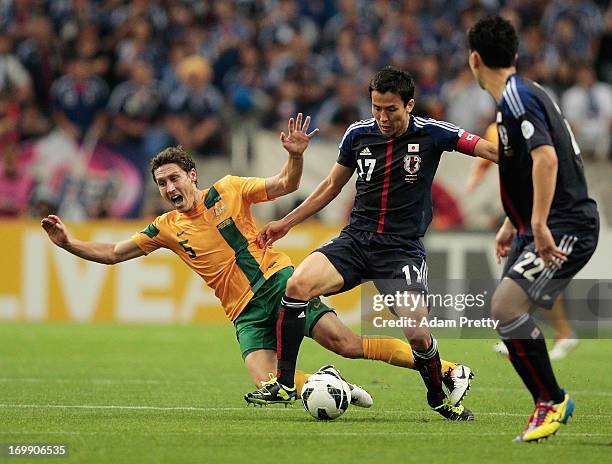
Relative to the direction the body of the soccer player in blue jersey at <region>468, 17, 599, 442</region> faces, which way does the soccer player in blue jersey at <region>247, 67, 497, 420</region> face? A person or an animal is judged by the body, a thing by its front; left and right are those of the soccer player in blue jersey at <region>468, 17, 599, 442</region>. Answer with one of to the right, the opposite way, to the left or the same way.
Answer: to the left

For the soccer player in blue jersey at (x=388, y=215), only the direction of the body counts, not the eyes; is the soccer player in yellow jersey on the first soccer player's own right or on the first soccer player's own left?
on the first soccer player's own right

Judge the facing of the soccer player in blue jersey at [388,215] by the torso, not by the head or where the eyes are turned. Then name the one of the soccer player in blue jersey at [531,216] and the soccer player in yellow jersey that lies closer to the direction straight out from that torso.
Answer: the soccer player in blue jersey

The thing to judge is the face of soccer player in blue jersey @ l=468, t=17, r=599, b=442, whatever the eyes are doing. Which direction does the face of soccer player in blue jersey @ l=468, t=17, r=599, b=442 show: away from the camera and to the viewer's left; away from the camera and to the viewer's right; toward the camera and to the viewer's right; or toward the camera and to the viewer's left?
away from the camera and to the viewer's left

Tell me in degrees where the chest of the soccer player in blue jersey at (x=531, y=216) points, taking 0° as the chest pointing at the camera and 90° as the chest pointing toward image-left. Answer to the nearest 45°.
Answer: approximately 90°

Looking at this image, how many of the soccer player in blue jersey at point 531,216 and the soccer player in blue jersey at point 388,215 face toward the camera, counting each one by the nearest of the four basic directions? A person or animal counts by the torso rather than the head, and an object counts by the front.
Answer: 1

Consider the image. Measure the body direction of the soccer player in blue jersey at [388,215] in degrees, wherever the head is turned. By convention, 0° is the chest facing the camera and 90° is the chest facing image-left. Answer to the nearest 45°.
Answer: approximately 0°
